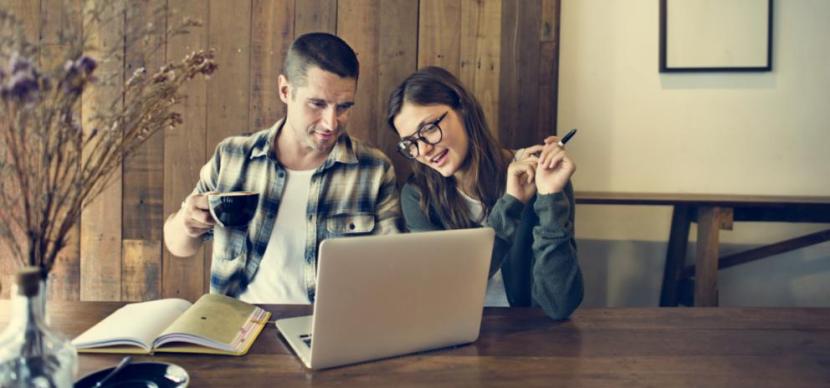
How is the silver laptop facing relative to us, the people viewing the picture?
facing away from the viewer and to the left of the viewer

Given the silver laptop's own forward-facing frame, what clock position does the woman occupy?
The woman is roughly at 2 o'clock from the silver laptop.

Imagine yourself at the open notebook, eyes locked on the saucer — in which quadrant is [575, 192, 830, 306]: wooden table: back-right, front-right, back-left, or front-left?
back-left

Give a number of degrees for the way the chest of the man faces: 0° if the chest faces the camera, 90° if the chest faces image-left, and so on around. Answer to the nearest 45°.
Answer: approximately 0°
